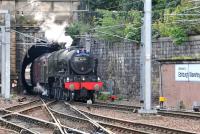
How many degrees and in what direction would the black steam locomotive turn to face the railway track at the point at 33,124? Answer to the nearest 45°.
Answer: approximately 45° to its right

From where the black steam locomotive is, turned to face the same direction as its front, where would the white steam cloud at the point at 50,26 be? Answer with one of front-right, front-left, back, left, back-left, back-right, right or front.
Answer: back-left

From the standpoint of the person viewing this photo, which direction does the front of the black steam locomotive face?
facing the viewer and to the right of the viewer

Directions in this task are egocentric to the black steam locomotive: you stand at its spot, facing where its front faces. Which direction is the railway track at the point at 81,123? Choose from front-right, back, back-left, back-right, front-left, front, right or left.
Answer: front-right

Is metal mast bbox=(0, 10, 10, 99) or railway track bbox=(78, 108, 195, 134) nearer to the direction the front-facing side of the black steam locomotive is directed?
the railway track

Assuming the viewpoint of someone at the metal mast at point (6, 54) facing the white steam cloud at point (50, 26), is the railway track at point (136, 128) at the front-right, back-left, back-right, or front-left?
back-right

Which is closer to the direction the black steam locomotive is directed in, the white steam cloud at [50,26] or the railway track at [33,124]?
the railway track
